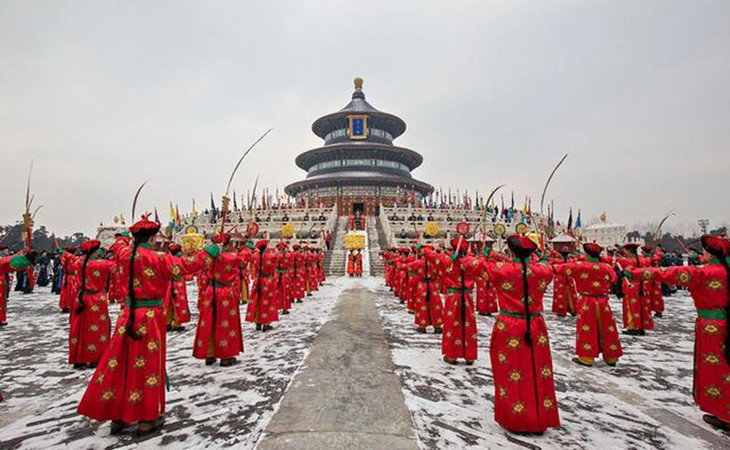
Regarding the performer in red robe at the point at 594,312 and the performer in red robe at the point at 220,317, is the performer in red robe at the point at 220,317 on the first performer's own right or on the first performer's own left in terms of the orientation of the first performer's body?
on the first performer's own left

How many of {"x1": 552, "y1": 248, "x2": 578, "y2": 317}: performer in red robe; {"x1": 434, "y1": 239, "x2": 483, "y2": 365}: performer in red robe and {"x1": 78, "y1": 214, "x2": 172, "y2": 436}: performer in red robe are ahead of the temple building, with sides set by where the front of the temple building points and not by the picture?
3

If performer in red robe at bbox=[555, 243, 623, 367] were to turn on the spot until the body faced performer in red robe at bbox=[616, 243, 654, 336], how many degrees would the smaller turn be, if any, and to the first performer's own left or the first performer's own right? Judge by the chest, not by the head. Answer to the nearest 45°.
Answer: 0° — they already face them

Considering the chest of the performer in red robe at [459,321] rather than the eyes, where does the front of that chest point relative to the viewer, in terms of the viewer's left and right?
facing away from the viewer

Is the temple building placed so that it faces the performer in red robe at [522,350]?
yes

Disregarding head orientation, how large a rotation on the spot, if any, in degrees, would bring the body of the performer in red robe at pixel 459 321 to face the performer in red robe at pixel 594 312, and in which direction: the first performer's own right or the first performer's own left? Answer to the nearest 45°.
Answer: approximately 90° to the first performer's own right

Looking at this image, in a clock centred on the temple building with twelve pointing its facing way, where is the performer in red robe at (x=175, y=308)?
The performer in red robe is roughly at 12 o'clock from the temple building.

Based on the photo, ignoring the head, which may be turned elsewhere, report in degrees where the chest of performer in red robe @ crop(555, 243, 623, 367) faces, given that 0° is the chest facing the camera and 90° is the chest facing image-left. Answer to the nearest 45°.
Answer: approximately 180°

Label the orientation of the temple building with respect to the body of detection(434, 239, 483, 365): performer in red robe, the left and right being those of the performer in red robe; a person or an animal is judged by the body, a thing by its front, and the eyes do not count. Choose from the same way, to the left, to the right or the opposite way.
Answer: the opposite way

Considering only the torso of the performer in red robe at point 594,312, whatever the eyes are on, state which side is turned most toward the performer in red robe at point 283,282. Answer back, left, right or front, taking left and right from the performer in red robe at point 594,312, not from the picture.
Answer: left

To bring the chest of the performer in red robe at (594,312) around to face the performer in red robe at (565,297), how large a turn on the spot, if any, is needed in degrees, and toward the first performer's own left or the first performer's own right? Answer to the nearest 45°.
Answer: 0° — they already face them

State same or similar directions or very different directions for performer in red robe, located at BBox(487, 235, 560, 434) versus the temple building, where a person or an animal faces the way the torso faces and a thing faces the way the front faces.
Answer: very different directions

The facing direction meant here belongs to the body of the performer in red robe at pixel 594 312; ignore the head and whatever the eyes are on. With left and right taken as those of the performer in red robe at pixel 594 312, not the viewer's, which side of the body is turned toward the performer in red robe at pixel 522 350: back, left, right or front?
back

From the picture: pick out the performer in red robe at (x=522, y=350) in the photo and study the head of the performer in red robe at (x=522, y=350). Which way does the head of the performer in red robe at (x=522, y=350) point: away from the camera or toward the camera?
away from the camera

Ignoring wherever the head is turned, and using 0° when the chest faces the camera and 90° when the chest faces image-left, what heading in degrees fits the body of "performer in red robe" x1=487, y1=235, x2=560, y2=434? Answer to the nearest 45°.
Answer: approximately 180°
